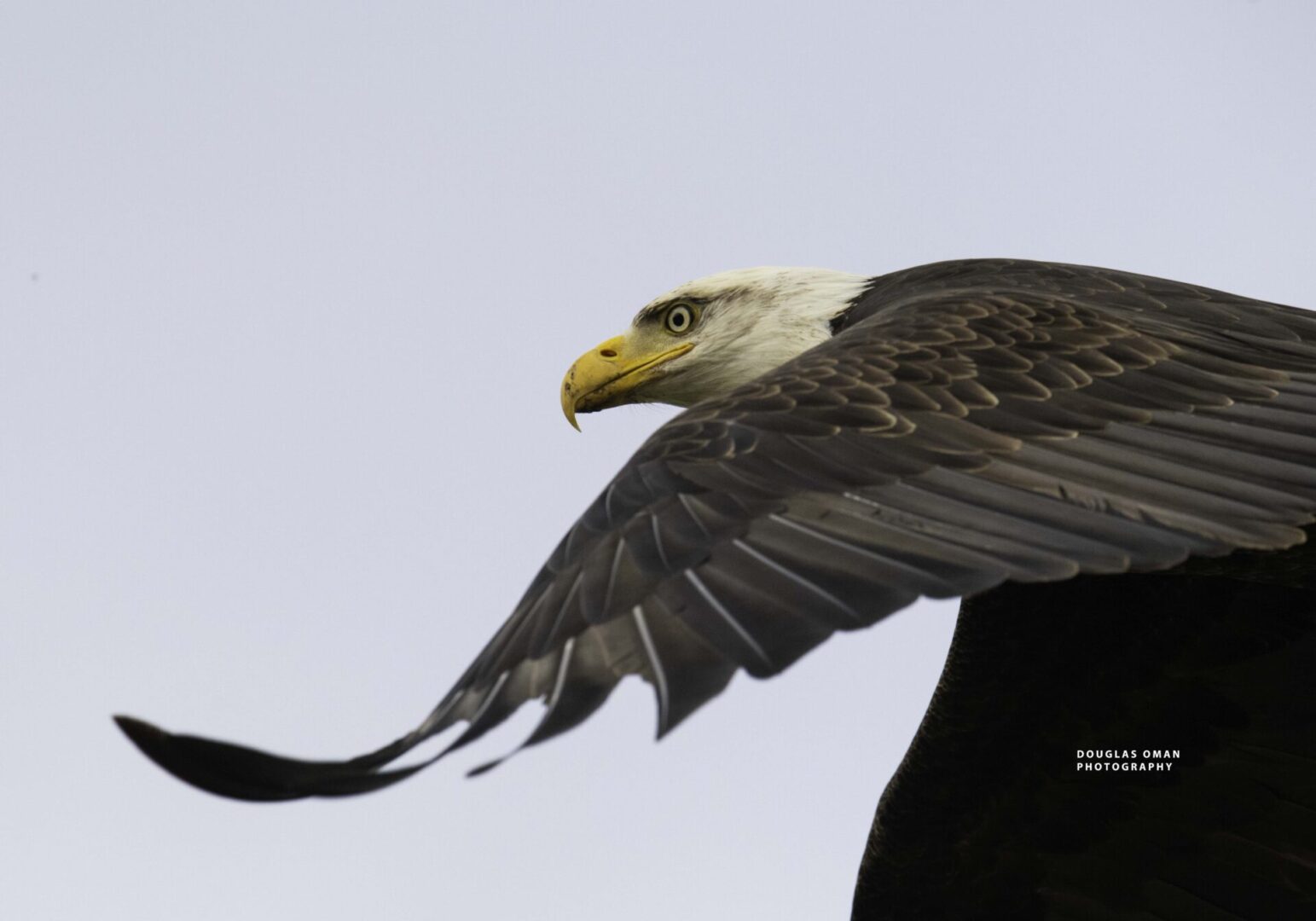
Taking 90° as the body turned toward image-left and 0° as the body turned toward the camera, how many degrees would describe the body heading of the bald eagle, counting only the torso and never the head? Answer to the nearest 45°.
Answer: approximately 90°
